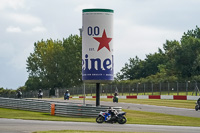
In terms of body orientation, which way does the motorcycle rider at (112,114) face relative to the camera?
to the viewer's left

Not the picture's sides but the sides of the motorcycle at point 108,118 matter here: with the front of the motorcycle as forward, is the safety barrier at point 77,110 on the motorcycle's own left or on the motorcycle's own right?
on the motorcycle's own right

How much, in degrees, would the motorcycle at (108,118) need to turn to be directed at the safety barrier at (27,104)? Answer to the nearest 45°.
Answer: approximately 45° to its right

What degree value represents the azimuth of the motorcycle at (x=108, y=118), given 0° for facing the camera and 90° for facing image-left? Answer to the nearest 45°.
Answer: approximately 90°
